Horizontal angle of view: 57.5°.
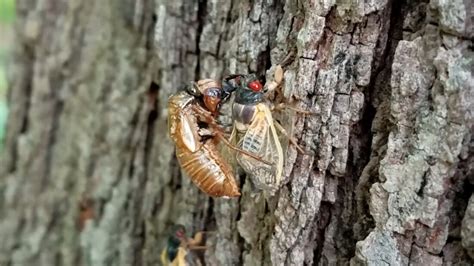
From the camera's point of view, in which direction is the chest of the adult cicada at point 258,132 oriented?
away from the camera
